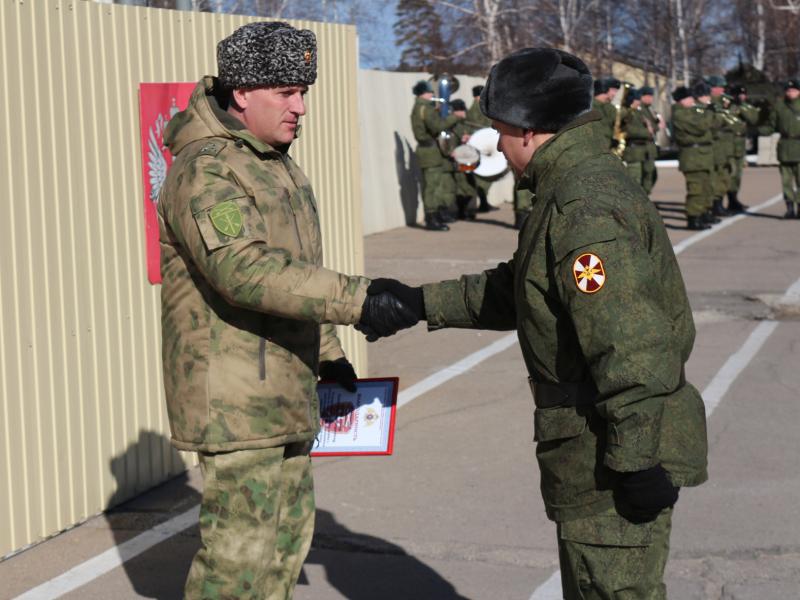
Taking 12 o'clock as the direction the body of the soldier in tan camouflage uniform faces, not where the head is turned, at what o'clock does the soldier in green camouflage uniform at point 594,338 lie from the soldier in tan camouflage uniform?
The soldier in green camouflage uniform is roughly at 1 o'clock from the soldier in tan camouflage uniform.

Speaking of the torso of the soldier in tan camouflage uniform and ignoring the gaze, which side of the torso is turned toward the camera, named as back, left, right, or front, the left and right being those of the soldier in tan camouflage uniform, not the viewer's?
right

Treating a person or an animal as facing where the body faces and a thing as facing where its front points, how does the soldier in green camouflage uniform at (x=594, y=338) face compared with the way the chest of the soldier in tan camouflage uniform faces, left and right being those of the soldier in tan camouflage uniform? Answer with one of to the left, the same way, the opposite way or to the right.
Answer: the opposite way

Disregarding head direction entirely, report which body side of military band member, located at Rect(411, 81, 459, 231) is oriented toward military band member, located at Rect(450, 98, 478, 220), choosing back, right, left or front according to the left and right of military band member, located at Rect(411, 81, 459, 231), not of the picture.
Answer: left

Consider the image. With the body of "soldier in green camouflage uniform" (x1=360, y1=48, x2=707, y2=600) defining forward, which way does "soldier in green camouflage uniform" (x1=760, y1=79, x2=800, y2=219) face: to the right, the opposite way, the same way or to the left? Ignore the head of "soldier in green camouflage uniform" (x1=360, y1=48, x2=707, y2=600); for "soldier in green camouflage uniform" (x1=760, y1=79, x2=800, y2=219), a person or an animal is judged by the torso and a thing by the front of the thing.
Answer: to the left

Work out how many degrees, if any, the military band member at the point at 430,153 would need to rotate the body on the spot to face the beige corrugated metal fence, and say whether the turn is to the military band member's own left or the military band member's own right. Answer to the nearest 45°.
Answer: approximately 90° to the military band member's own right

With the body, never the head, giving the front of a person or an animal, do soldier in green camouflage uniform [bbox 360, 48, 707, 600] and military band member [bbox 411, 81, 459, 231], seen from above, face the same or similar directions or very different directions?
very different directions

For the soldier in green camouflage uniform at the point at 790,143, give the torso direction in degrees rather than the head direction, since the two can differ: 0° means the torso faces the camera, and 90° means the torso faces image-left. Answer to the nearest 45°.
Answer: approximately 0°

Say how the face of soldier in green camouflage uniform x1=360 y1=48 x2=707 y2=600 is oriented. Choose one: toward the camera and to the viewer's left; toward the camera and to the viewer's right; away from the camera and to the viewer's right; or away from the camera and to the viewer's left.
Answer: away from the camera and to the viewer's left

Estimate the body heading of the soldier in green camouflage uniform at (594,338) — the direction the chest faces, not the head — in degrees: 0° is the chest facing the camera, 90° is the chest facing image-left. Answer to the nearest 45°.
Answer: approximately 90°
